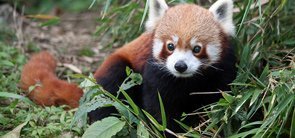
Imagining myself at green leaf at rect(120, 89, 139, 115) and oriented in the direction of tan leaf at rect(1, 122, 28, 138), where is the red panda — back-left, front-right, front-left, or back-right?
back-right

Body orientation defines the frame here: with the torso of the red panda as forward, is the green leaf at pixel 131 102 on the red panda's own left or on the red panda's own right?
on the red panda's own right

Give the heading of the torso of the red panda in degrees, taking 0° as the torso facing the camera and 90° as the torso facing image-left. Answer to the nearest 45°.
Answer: approximately 315°

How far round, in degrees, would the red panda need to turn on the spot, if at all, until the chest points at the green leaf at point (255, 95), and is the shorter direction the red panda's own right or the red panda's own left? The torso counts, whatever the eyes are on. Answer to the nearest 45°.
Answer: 0° — it already faces it

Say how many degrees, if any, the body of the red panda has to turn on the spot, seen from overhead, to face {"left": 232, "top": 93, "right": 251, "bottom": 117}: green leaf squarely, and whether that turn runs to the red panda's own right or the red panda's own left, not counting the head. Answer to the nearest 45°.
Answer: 0° — it already faces it

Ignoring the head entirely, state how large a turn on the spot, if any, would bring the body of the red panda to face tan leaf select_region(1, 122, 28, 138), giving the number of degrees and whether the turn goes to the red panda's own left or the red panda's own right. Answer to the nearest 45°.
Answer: approximately 135° to the red panda's own right

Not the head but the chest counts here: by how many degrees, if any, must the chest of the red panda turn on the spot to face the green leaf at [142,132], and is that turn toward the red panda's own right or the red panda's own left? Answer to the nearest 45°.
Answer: approximately 90° to the red panda's own right
